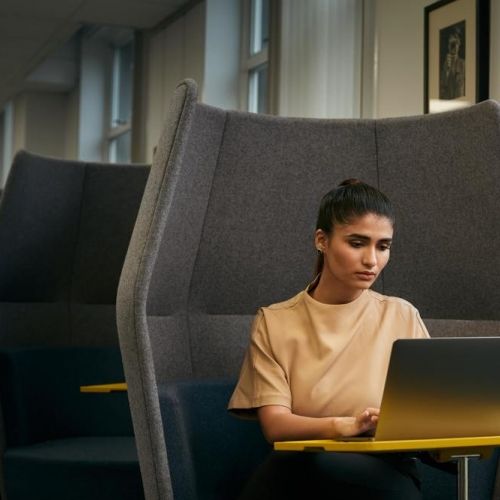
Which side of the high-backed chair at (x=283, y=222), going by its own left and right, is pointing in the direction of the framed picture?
back

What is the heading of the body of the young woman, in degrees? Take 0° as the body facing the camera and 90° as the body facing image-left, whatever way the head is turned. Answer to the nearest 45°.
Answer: approximately 315°

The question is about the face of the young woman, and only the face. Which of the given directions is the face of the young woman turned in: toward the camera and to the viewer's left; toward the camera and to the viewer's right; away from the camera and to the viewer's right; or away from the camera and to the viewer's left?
toward the camera and to the viewer's right

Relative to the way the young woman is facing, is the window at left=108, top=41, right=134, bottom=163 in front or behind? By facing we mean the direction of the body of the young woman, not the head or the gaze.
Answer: behind

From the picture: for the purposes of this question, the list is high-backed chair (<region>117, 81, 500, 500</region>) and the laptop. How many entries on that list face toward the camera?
1

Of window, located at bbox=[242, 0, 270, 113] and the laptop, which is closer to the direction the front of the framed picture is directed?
the laptop

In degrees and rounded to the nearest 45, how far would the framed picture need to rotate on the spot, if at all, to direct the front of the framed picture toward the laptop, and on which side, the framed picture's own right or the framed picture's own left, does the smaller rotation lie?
approximately 45° to the framed picture's own left

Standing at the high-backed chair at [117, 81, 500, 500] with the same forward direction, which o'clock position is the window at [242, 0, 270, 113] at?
The window is roughly at 6 o'clock from the high-backed chair.

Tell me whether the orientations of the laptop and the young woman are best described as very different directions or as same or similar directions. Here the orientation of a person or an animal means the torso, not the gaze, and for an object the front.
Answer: very different directions

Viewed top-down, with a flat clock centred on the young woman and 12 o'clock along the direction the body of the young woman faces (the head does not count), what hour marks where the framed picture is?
The framed picture is roughly at 8 o'clock from the young woman.
